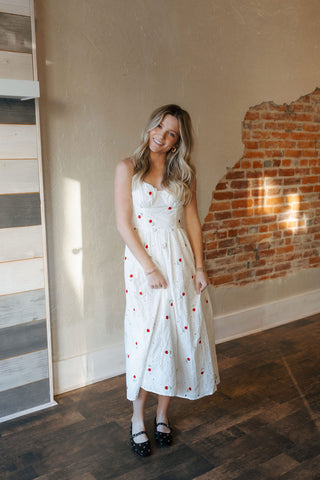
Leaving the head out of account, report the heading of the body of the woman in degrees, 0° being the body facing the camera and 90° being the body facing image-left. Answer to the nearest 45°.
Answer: approximately 0°
